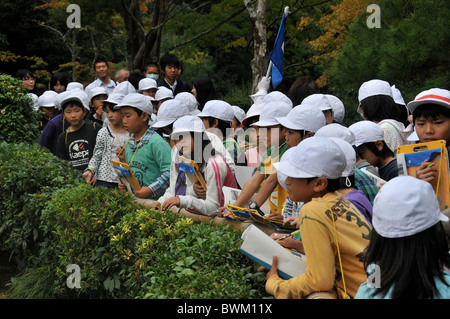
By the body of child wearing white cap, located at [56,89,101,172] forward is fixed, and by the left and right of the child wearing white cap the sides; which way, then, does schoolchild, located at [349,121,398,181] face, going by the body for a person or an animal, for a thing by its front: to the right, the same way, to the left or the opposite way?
to the right

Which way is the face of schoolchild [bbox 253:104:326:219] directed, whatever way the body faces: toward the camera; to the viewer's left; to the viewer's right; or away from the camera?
to the viewer's left

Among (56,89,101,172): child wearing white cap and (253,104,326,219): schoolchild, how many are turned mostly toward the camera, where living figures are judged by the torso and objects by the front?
1

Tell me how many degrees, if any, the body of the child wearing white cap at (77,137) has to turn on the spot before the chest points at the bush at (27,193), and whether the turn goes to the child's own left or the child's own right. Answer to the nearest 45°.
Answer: approximately 45° to the child's own right

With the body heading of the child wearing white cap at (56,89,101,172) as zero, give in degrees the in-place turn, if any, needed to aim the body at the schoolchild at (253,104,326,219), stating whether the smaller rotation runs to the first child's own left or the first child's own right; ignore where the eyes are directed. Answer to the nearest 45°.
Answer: approximately 45° to the first child's own left

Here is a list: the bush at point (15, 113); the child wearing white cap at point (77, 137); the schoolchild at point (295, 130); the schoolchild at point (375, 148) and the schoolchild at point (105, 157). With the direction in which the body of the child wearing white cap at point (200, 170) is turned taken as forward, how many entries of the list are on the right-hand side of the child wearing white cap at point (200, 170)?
3

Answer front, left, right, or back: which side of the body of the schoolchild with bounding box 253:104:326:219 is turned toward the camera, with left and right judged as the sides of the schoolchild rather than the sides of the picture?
left

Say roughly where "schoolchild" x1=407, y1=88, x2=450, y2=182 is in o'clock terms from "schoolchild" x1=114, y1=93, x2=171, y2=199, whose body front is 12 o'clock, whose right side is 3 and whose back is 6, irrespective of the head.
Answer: "schoolchild" x1=407, y1=88, x2=450, y2=182 is roughly at 9 o'clock from "schoolchild" x1=114, y1=93, x2=171, y2=199.

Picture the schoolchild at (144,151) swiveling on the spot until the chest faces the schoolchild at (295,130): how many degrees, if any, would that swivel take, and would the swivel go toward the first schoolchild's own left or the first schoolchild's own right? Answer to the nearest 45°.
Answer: approximately 90° to the first schoolchild's own left

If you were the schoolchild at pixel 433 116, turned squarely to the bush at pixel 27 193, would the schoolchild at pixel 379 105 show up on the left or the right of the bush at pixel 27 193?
right

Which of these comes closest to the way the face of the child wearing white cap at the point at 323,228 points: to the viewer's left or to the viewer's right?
to the viewer's left
